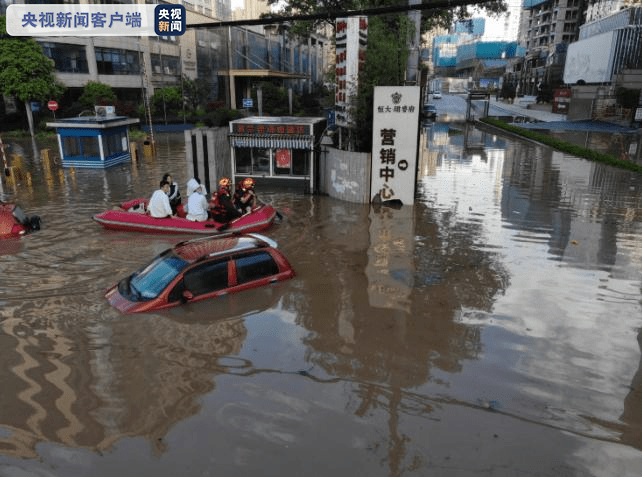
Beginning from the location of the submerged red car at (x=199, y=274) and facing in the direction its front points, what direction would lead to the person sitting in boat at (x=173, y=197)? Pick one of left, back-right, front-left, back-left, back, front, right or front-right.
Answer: back-right

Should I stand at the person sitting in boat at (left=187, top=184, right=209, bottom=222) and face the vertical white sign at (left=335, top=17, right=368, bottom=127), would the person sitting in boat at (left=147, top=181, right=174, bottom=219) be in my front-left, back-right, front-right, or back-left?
back-left

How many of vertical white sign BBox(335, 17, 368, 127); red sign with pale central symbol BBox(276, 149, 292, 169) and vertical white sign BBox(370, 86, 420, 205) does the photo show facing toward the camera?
3

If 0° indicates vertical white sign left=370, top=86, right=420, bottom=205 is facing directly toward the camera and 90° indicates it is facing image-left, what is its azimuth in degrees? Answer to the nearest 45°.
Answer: approximately 0°

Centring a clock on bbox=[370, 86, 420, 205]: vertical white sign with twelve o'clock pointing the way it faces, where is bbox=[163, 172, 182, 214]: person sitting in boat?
The person sitting in boat is roughly at 2 o'clock from the vertical white sign.

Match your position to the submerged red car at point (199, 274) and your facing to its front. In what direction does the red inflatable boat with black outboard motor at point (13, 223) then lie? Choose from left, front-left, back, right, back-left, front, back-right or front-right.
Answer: right

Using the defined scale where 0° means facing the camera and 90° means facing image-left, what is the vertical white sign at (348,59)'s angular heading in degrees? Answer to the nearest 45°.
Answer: approximately 0°

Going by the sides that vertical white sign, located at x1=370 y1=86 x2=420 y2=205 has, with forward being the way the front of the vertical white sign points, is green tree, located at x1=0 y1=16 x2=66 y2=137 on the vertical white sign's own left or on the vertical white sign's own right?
on the vertical white sign's own right

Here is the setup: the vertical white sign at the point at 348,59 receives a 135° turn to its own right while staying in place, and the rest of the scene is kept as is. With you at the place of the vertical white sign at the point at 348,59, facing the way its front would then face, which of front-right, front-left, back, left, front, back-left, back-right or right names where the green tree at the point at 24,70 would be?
front

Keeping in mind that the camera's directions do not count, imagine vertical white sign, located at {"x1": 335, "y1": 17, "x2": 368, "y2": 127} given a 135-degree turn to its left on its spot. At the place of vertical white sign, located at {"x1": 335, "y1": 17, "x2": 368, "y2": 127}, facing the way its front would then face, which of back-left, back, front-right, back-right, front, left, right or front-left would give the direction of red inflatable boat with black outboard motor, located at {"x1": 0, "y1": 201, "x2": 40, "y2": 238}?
back

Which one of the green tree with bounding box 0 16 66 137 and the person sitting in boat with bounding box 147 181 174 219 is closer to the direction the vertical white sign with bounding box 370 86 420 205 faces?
the person sitting in boat

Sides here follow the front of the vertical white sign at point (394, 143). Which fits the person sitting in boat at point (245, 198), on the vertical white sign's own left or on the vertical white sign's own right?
on the vertical white sign's own right
